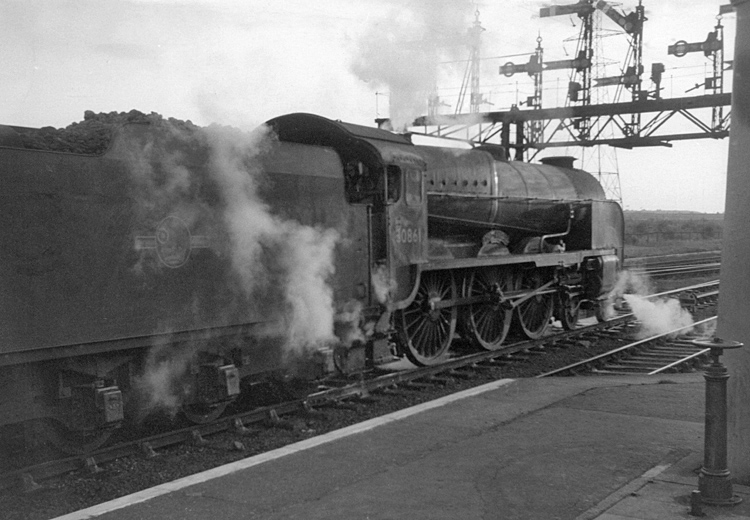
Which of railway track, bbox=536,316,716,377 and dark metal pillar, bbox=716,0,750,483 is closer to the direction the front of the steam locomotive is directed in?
the railway track

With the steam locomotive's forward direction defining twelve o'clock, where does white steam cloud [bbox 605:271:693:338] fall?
The white steam cloud is roughly at 12 o'clock from the steam locomotive.

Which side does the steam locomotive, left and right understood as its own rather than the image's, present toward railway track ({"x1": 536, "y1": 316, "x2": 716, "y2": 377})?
front

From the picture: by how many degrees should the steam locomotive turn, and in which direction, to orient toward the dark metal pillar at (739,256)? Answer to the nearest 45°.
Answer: approximately 90° to its right

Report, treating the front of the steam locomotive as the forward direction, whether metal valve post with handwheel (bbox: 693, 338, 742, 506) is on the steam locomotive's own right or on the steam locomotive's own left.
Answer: on the steam locomotive's own right

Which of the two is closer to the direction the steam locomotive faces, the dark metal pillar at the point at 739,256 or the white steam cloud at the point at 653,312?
the white steam cloud

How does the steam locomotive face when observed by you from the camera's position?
facing away from the viewer and to the right of the viewer
